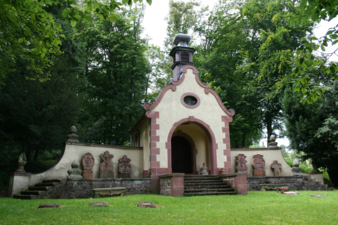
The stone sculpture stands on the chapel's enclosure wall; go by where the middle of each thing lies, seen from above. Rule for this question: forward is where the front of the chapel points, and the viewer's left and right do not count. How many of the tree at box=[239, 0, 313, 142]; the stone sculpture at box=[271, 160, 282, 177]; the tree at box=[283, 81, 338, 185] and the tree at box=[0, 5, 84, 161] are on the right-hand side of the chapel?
1

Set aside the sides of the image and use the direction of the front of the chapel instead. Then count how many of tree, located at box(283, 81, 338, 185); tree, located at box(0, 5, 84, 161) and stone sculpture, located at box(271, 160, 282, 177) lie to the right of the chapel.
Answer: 1

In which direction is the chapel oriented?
toward the camera

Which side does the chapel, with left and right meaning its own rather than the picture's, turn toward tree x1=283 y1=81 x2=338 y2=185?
left

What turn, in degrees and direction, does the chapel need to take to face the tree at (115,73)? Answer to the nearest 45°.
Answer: approximately 135° to its right

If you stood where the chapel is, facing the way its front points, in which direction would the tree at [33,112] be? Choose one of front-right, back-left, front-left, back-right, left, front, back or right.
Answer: right

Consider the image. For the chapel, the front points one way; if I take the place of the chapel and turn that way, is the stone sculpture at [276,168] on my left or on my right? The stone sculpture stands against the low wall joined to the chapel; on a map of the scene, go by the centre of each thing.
on my left
